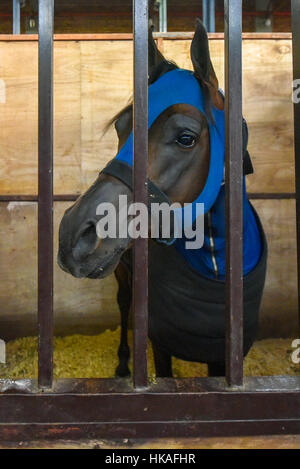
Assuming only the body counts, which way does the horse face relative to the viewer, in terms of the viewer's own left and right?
facing the viewer and to the left of the viewer
